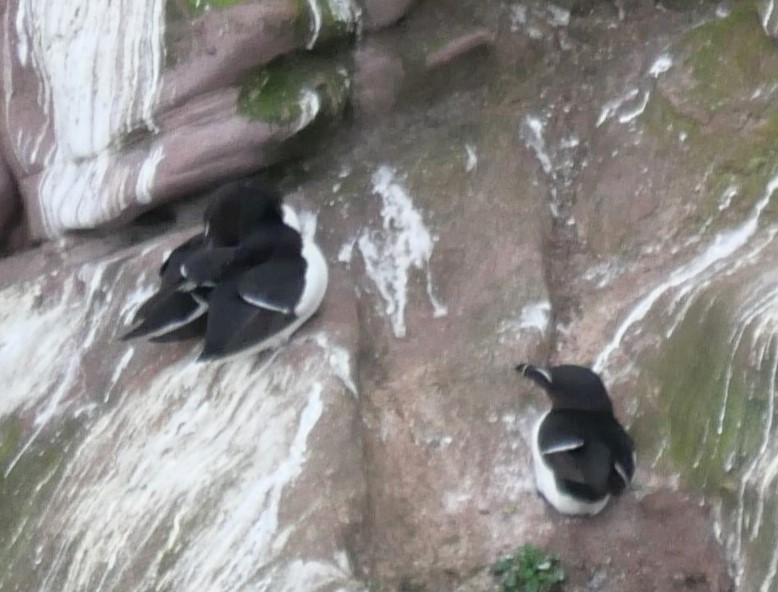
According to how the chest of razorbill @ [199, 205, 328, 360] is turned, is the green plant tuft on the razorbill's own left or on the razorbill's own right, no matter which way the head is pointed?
on the razorbill's own right

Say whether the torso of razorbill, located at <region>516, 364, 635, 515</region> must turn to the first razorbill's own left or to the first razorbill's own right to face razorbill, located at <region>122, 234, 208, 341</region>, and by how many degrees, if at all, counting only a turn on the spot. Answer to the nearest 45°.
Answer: approximately 45° to the first razorbill's own left

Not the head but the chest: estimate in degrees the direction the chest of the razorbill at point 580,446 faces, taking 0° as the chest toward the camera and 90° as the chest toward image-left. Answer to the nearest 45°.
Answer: approximately 135°
